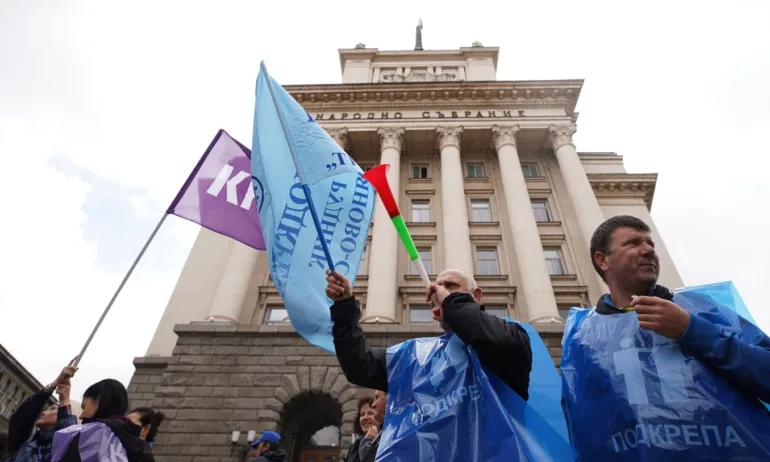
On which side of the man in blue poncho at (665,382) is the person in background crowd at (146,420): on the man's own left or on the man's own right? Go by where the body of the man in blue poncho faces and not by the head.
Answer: on the man's own right

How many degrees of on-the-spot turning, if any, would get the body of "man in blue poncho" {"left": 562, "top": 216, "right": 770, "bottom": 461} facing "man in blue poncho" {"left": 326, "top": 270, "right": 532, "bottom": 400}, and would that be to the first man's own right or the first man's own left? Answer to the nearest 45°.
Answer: approximately 90° to the first man's own right

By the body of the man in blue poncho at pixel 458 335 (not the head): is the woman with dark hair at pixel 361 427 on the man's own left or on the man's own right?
on the man's own right

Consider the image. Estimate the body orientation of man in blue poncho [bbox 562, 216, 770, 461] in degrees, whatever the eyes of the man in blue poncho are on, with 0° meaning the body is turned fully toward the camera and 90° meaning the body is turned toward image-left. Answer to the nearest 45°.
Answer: approximately 0°

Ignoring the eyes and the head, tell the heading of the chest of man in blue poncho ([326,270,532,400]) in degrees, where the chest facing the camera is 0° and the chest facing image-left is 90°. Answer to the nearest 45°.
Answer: approximately 45°

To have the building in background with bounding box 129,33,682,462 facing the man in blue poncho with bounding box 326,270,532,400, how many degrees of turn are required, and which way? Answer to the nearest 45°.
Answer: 0° — it already faces them

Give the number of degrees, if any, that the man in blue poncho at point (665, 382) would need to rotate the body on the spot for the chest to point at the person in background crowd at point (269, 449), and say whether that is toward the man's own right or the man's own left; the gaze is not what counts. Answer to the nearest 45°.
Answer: approximately 135° to the man's own right

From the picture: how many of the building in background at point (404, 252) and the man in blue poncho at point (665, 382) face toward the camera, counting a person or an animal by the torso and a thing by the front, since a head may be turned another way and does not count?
2
